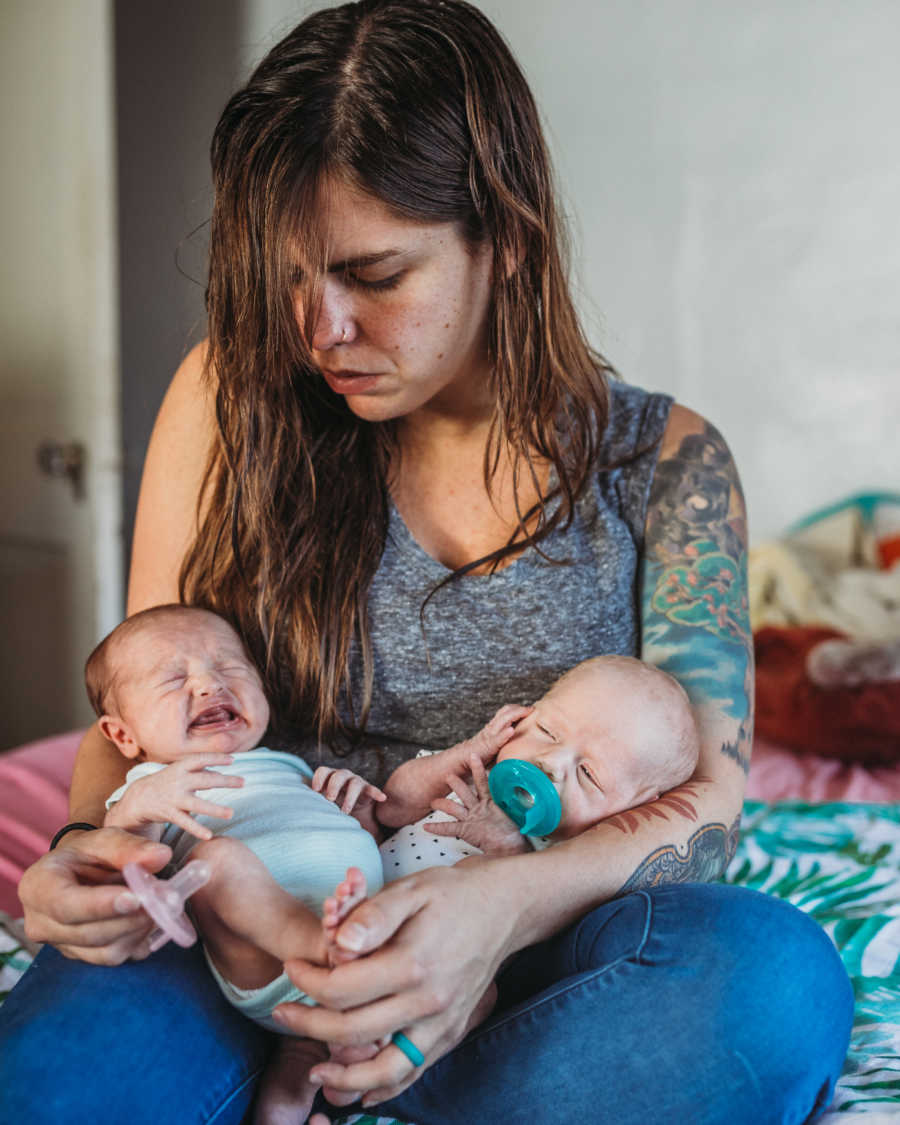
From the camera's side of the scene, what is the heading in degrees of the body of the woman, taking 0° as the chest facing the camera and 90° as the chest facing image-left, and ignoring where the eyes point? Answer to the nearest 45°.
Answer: approximately 0°

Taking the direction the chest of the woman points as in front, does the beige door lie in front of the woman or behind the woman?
behind
